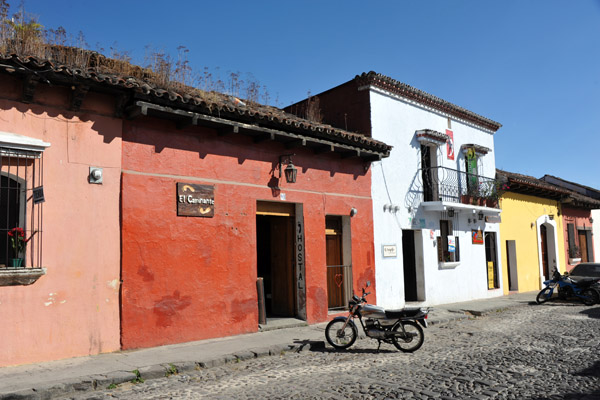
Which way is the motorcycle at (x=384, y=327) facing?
to the viewer's left

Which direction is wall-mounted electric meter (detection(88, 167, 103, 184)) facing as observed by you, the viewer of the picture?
facing the viewer and to the right of the viewer

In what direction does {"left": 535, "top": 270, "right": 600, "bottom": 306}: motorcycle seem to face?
to the viewer's left

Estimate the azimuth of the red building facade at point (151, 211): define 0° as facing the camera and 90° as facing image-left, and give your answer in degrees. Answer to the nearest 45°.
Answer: approximately 315°

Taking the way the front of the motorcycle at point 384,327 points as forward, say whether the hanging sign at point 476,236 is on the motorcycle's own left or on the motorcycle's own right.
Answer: on the motorcycle's own right

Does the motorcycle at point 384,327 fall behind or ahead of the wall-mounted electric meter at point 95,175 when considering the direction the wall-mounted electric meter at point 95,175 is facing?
ahead
